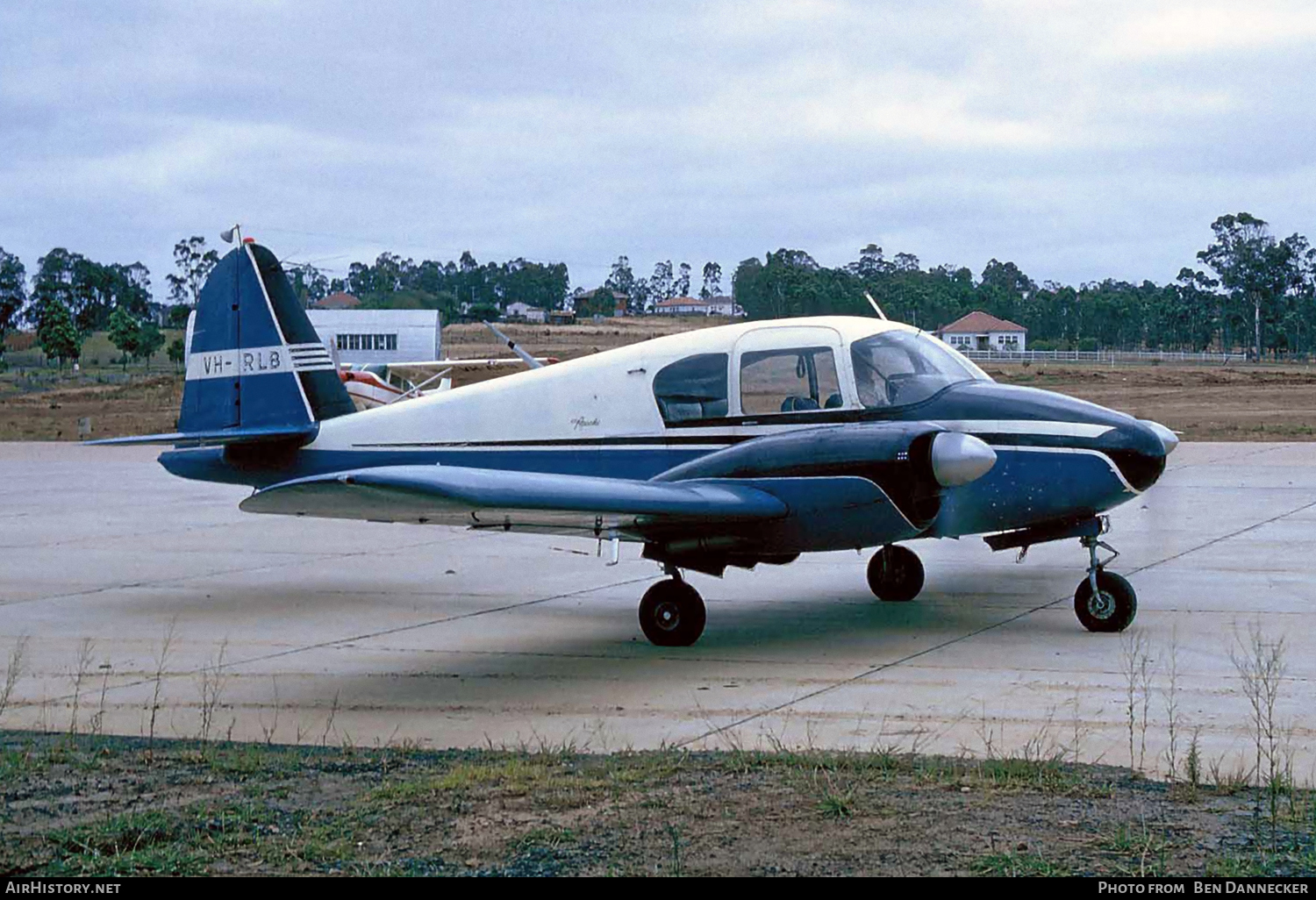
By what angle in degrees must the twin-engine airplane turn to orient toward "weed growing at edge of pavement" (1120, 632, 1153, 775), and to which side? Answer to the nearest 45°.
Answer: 0° — it already faces it

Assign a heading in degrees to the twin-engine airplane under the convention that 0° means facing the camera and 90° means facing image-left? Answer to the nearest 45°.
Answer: approximately 315°

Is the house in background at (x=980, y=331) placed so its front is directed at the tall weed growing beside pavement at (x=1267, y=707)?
yes

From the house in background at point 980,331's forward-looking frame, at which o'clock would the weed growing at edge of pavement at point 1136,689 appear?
The weed growing at edge of pavement is roughly at 12 o'clock from the house in background.

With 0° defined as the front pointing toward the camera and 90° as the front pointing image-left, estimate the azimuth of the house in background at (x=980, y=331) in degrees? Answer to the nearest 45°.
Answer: approximately 0°

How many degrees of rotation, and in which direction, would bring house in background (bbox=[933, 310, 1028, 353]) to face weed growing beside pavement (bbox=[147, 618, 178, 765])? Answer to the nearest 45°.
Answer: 0° — it already faces it
